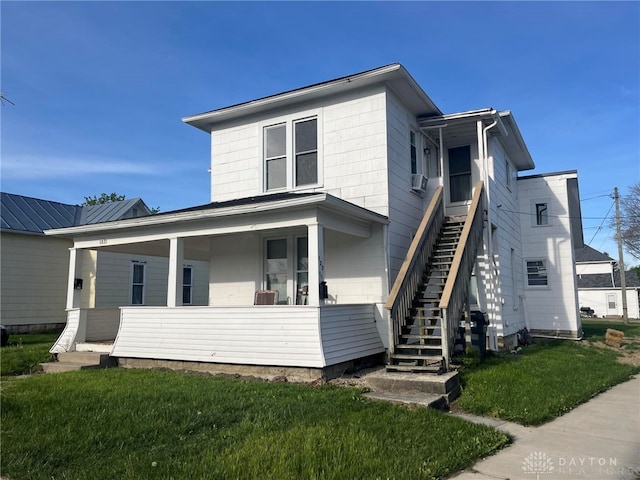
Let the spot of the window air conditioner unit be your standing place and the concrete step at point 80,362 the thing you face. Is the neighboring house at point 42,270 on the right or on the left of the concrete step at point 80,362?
right

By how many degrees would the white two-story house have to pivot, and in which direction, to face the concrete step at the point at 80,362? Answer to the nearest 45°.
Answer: approximately 45° to its right

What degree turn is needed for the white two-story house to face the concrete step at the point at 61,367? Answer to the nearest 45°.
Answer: approximately 45° to its right

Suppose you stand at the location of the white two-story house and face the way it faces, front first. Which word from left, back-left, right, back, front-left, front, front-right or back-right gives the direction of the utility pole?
back

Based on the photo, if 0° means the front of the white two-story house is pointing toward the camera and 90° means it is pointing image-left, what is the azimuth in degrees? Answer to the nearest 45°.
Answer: approximately 45°

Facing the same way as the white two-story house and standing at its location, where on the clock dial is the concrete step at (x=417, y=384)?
The concrete step is roughly at 10 o'clock from the white two-story house.

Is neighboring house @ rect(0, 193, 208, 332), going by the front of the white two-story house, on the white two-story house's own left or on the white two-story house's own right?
on the white two-story house's own right

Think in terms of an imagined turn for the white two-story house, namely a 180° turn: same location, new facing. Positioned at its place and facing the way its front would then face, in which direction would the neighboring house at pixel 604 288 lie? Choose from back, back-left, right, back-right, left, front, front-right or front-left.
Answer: front
